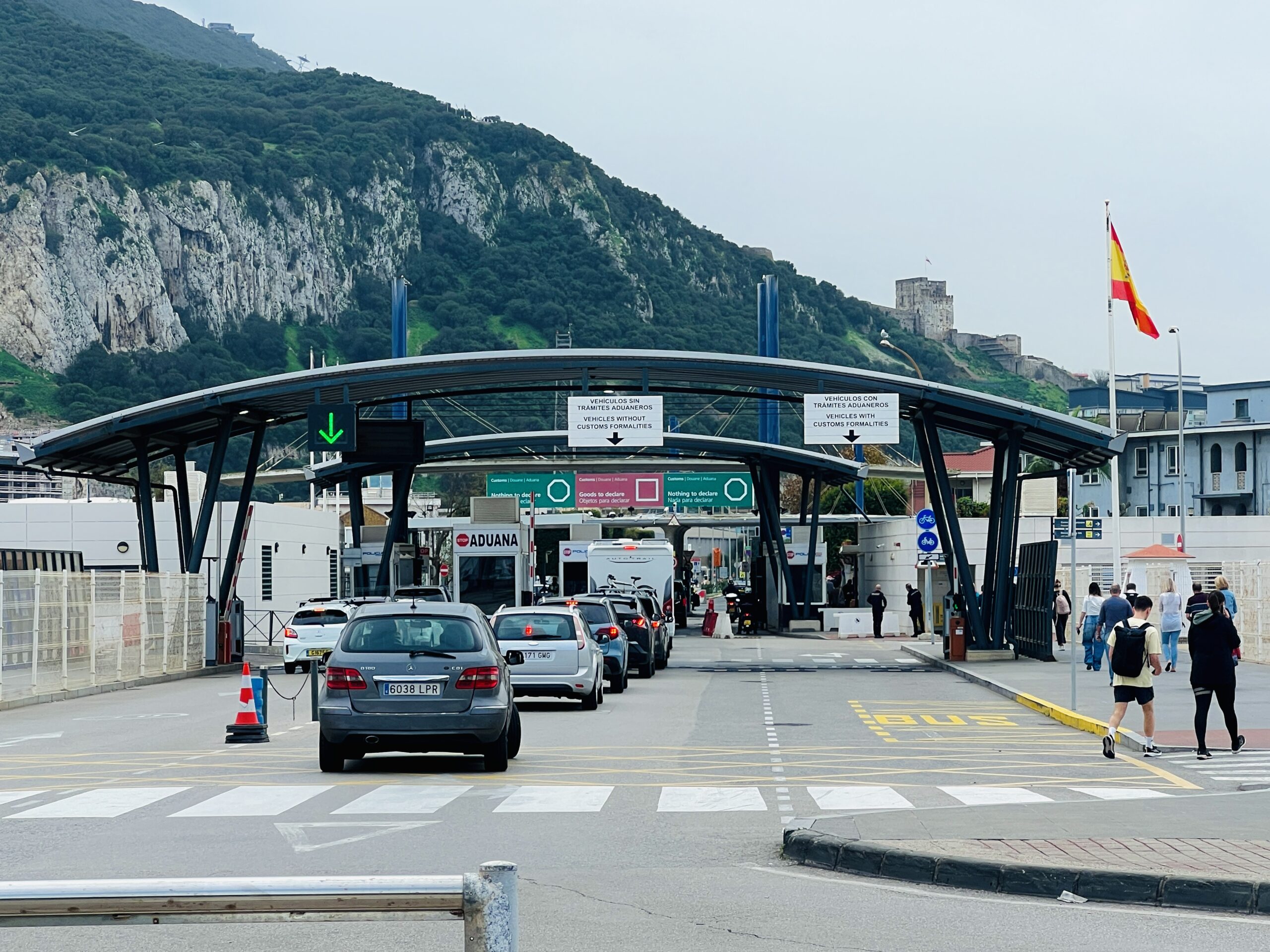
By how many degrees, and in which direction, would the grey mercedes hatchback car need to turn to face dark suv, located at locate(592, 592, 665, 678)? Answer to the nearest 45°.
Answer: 0° — it already faces it

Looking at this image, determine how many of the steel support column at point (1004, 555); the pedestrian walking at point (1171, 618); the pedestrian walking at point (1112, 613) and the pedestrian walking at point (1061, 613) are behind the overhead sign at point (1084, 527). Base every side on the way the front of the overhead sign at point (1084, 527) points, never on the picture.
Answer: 4

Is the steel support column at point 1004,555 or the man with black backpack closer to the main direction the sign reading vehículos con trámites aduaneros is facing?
the man with black backpack

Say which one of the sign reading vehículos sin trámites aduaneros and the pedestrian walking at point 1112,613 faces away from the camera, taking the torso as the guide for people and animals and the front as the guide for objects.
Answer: the pedestrian walking

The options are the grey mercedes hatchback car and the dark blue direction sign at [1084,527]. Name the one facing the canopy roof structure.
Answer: the grey mercedes hatchback car

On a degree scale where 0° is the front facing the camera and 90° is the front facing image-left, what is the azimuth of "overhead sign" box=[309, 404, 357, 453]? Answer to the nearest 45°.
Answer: approximately 0°

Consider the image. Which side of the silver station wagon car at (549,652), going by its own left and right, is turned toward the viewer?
back

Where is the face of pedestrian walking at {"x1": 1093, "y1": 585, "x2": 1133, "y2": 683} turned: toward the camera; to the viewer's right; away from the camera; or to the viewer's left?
away from the camera

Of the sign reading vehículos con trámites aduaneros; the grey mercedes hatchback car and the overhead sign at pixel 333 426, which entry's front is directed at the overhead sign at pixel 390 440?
the grey mercedes hatchback car

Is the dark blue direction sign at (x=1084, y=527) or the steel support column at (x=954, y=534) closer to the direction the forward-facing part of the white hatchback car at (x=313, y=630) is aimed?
the steel support column

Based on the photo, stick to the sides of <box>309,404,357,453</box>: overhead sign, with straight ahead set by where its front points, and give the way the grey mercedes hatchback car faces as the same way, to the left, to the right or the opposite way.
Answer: the opposite way

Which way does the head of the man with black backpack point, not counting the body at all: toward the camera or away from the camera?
away from the camera
